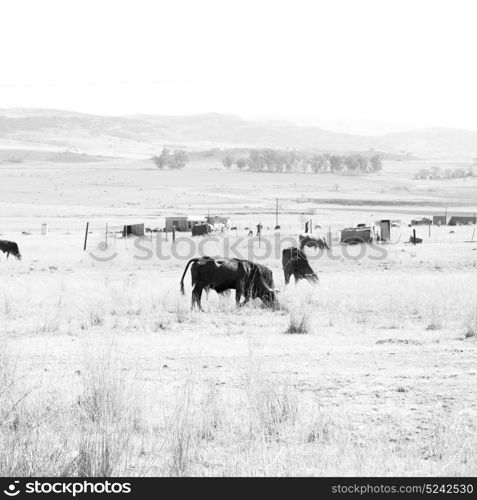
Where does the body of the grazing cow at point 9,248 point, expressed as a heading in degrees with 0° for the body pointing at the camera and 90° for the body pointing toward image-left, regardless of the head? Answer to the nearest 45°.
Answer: approximately 270°

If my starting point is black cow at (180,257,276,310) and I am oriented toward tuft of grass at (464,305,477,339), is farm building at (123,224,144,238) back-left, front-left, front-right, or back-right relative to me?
back-left

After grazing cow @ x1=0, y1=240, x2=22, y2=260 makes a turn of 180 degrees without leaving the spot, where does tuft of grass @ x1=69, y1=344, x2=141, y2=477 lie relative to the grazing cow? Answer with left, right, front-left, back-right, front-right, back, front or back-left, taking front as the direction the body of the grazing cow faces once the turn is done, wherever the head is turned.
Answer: left

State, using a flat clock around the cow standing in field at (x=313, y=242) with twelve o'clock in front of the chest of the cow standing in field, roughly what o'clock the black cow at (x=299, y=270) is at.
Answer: The black cow is roughly at 3 o'clock from the cow standing in field.

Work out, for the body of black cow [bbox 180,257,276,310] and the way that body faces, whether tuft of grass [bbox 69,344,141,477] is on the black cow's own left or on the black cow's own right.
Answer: on the black cow's own right

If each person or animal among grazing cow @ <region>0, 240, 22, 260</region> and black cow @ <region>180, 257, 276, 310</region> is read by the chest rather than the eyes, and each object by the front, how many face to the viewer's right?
2

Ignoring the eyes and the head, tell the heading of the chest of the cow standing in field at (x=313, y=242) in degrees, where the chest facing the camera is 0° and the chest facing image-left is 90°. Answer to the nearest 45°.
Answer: approximately 270°

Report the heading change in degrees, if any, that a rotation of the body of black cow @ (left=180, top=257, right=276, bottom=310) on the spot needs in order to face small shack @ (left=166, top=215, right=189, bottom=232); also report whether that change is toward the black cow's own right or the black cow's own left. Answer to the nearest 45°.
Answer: approximately 90° to the black cow's own left

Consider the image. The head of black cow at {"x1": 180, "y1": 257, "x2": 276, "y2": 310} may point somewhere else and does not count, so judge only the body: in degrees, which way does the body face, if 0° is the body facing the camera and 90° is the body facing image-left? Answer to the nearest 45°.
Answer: approximately 270°
